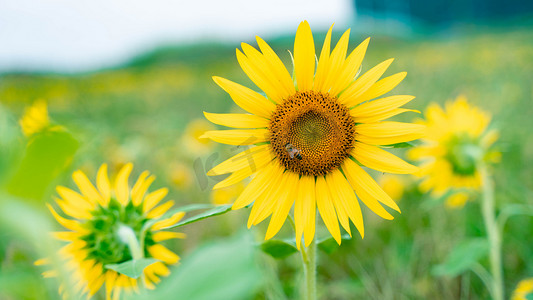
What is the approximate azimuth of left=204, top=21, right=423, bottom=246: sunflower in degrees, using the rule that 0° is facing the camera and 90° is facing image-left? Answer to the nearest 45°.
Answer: approximately 0°

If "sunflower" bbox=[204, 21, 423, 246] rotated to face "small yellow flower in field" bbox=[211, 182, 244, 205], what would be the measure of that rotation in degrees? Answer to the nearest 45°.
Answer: approximately 135° to its right

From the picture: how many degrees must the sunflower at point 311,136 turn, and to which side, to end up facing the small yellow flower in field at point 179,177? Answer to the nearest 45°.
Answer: approximately 135° to its right

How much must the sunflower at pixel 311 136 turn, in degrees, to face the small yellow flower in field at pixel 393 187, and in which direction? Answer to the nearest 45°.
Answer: approximately 180°
